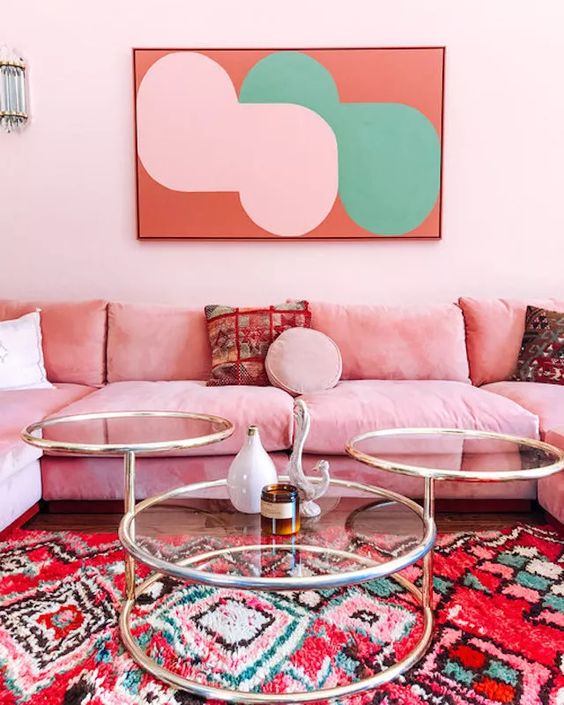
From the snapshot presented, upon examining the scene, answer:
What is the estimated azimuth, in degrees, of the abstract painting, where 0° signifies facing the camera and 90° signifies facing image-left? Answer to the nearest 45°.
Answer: approximately 0°

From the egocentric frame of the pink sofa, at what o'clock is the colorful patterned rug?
The colorful patterned rug is roughly at 12 o'clock from the pink sofa.

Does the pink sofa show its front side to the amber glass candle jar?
yes

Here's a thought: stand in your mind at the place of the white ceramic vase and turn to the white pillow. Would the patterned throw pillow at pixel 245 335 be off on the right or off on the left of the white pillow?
right

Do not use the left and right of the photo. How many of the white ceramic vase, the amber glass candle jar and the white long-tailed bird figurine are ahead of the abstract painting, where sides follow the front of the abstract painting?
3

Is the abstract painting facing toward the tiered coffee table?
yes

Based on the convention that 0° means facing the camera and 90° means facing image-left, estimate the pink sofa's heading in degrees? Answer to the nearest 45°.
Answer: approximately 0°

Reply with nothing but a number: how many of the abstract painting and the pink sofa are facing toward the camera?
2

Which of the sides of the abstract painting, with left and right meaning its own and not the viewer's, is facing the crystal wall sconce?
right

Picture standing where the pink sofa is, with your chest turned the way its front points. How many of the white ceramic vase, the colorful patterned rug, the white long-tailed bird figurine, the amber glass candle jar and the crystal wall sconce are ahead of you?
4
